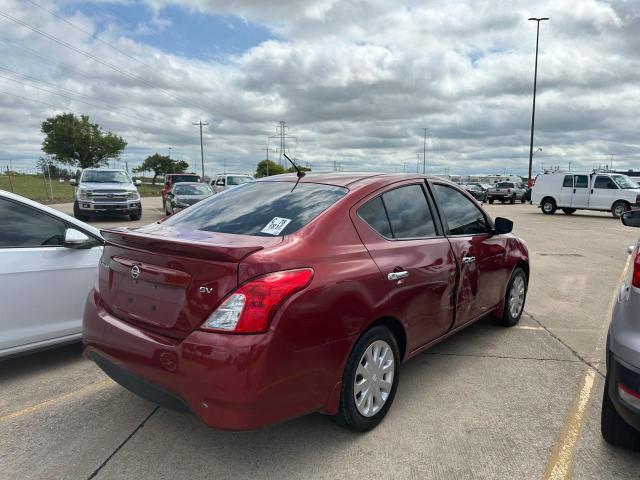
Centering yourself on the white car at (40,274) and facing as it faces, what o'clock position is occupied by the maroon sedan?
The maroon sedan is roughly at 2 o'clock from the white car.

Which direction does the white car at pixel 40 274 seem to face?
to the viewer's right

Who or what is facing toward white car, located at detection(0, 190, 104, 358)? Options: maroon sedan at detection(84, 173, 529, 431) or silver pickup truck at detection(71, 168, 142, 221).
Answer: the silver pickup truck

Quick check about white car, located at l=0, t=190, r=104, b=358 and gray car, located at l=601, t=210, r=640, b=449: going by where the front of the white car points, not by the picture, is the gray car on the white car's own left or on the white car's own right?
on the white car's own right

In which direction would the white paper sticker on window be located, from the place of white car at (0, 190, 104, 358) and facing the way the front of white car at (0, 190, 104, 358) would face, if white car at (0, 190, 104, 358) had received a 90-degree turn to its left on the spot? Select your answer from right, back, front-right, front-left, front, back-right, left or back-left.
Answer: back-right

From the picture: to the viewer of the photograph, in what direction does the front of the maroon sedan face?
facing away from the viewer and to the right of the viewer

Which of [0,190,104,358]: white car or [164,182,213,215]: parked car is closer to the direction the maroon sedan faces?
the parked car

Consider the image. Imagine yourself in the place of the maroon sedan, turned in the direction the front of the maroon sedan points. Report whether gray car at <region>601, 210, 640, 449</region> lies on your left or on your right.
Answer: on your right

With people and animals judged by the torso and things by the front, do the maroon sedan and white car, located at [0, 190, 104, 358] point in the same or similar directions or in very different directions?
same or similar directions

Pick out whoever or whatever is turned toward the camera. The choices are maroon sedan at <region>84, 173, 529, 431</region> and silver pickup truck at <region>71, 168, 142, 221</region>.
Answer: the silver pickup truck

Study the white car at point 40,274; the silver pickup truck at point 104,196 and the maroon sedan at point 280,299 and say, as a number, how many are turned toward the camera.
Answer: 1

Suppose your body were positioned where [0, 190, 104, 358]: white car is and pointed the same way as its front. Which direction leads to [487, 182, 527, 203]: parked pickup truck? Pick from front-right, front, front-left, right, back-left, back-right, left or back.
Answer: front-left

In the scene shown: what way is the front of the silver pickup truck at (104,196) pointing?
toward the camera

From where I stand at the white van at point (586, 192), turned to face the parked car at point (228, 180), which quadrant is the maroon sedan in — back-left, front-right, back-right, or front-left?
front-left

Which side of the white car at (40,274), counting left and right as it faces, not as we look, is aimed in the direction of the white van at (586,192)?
front

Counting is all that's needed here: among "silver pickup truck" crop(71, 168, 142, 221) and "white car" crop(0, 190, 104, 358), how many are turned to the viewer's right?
1

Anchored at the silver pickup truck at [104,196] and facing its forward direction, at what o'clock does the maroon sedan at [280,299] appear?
The maroon sedan is roughly at 12 o'clock from the silver pickup truck.

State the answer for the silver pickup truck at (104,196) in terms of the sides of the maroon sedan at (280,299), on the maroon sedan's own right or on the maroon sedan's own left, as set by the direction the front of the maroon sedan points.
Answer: on the maroon sedan's own left

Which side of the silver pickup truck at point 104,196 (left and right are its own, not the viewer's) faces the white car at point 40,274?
front
